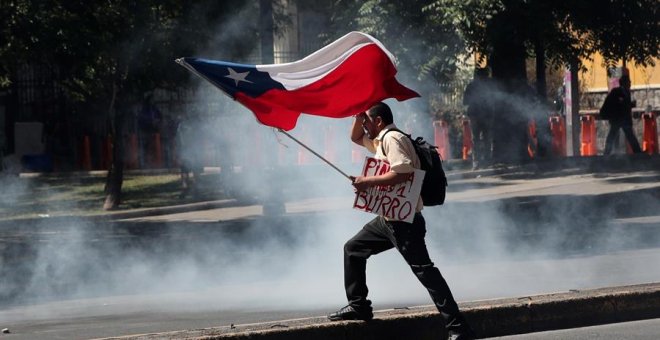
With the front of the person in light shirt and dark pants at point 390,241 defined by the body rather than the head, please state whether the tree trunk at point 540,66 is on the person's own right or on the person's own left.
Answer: on the person's own right

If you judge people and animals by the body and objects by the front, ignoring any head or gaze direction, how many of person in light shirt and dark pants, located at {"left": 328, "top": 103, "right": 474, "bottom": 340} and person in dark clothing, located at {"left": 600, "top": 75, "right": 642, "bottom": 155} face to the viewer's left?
1

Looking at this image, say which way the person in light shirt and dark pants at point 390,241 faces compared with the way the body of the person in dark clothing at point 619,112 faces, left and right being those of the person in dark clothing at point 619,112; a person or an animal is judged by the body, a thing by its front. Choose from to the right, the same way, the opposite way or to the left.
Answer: the opposite way

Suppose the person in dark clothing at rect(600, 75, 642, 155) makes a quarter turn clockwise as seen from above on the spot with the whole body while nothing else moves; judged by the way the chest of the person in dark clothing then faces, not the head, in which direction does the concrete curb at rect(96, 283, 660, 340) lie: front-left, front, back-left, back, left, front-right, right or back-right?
front

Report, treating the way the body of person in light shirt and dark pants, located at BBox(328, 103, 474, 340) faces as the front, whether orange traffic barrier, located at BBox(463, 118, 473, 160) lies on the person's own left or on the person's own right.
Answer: on the person's own right

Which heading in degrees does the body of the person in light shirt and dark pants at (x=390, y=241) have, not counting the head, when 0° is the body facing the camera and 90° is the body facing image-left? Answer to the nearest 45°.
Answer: approximately 90°

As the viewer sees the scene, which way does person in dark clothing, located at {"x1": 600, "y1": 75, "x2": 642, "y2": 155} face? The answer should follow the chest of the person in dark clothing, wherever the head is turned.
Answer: to the viewer's right

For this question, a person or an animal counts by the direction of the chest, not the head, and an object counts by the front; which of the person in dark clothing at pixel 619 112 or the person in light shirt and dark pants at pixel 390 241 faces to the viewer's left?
the person in light shirt and dark pants at pixel 390 241
